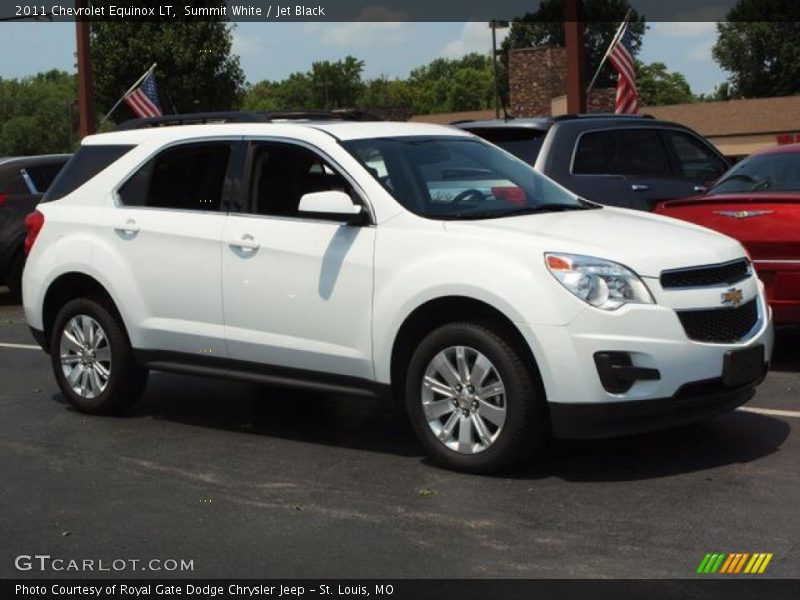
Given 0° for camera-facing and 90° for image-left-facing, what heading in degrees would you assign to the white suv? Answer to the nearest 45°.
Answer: approximately 315°

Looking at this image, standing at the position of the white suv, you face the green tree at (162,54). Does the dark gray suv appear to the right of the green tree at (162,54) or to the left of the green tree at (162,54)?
right

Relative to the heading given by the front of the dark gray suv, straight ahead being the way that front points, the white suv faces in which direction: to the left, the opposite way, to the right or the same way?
to the right

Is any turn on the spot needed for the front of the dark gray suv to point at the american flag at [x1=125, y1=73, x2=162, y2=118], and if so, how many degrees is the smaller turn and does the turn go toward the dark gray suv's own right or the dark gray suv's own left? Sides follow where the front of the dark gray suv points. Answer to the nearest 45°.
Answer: approximately 90° to the dark gray suv's own left

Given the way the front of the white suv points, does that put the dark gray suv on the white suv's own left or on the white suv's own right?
on the white suv's own left

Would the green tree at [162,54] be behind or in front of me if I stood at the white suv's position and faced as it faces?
behind

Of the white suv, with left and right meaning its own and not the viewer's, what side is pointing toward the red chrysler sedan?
left

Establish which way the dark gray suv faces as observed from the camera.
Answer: facing away from the viewer and to the right of the viewer

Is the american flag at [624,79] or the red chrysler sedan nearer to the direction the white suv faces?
the red chrysler sedan

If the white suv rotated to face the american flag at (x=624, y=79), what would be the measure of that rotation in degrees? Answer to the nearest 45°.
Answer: approximately 135° to its left
